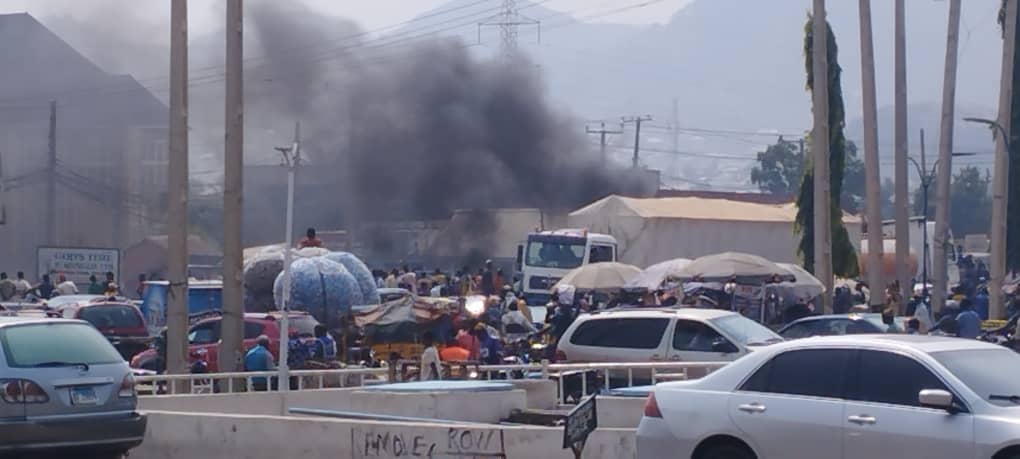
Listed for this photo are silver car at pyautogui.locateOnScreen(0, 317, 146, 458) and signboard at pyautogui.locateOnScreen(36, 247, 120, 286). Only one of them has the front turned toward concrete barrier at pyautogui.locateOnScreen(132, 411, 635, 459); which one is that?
the signboard

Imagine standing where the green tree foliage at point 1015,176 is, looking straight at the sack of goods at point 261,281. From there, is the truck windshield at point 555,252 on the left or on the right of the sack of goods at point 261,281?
right

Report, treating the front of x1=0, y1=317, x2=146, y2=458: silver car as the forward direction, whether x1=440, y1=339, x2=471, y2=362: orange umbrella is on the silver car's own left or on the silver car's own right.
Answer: on the silver car's own right

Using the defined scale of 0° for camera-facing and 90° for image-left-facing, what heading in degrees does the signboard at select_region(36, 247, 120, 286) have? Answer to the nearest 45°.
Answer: approximately 0°

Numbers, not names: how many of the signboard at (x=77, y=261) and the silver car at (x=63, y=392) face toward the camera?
1

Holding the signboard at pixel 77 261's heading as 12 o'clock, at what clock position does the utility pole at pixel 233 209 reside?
The utility pole is roughly at 12 o'clock from the signboard.

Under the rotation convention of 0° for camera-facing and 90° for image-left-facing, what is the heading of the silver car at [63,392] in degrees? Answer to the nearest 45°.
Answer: approximately 135°

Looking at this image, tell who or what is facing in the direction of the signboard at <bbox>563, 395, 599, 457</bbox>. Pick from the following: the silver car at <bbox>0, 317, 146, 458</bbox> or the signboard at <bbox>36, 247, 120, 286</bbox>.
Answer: the signboard at <bbox>36, 247, 120, 286</bbox>

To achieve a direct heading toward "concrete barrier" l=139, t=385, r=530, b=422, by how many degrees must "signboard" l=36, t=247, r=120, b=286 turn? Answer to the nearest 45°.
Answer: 0° — it already faces it
